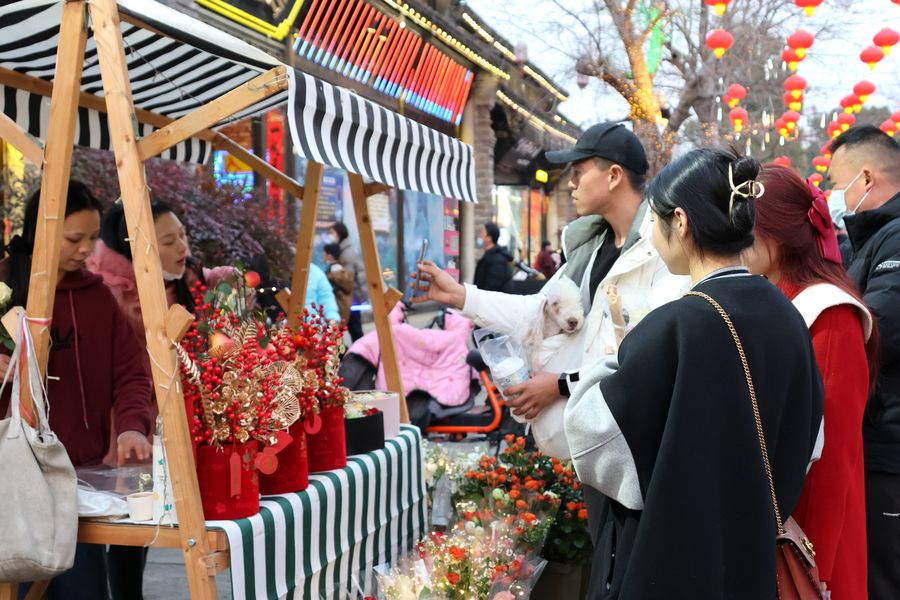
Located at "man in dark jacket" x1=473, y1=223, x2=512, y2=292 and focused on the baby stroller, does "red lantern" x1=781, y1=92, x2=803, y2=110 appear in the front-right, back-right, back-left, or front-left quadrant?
back-left

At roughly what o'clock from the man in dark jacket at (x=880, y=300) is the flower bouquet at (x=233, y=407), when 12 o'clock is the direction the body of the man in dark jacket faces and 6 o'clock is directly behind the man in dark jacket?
The flower bouquet is roughly at 11 o'clock from the man in dark jacket.

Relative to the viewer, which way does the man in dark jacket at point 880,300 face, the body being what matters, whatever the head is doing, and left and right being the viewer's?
facing to the left of the viewer

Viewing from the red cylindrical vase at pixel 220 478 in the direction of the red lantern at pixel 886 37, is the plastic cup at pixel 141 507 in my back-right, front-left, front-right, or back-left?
back-left

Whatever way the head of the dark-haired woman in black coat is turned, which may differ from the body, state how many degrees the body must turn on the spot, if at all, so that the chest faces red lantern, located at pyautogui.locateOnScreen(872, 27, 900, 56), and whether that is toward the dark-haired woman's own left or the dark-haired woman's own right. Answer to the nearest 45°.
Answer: approximately 45° to the dark-haired woman's own right

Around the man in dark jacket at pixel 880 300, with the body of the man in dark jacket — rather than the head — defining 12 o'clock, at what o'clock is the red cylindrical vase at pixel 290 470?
The red cylindrical vase is roughly at 11 o'clock from the man in dark jacket.

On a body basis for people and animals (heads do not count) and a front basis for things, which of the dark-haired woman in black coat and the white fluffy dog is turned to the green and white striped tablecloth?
the dark-haired woman in black coat

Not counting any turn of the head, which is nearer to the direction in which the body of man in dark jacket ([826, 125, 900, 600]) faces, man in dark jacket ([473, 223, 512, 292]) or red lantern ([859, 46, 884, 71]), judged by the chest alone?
the man in dark jacket

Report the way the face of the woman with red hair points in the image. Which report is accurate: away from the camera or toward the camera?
away from the camera

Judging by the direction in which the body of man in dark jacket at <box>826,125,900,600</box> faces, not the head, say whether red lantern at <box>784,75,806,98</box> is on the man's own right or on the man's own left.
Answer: on the man's own right

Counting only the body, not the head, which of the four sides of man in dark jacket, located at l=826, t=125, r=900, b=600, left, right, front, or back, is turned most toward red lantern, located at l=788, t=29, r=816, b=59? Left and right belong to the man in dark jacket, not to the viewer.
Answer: right

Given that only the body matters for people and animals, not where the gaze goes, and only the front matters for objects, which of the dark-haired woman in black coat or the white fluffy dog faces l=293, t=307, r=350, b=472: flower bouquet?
the dark-haired woman in black coat

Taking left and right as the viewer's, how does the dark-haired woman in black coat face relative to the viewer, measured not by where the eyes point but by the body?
facing away from the viewer and to the left of the viewer

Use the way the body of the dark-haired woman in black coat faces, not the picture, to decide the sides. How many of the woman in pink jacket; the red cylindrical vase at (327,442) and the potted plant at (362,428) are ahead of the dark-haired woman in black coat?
3
